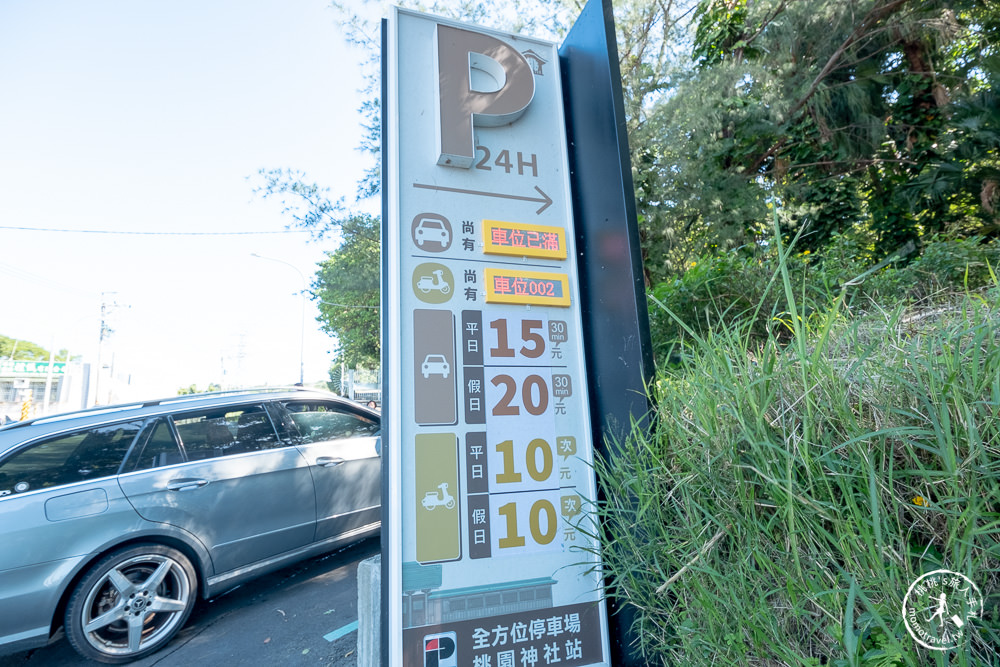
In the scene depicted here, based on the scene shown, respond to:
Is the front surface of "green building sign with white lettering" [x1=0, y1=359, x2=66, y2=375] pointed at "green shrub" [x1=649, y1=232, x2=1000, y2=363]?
yes

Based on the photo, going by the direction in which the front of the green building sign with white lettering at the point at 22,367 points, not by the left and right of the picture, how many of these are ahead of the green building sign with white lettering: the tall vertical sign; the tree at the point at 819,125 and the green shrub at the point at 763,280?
3

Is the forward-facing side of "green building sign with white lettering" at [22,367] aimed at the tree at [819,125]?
yes

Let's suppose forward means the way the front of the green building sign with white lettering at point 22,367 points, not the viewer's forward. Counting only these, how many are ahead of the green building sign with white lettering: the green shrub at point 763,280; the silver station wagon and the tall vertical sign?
3

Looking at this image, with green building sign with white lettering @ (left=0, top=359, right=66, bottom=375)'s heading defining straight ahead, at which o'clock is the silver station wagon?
The silver station wagon is roughly at 12 o'clock from the green building sign with white lettering.

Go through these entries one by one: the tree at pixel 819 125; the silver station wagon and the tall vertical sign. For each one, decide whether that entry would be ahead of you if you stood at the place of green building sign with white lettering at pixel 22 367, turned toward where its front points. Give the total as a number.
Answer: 3

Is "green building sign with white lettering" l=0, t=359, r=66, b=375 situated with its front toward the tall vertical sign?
yes

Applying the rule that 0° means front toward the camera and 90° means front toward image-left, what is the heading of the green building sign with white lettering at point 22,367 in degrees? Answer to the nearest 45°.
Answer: approximately 0°

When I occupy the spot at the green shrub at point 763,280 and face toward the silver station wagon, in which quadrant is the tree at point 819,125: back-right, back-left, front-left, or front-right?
back-right
